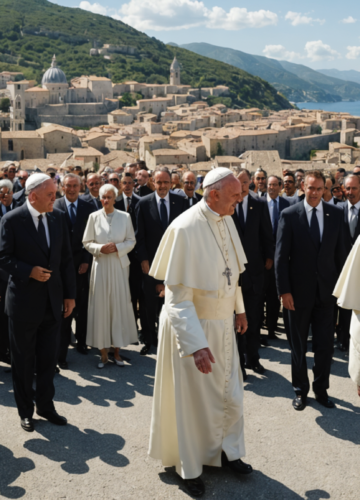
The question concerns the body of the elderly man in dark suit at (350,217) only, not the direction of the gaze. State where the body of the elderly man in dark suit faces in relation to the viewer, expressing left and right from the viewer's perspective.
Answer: facing the viewer

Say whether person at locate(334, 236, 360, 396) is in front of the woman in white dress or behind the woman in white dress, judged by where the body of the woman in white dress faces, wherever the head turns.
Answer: in front

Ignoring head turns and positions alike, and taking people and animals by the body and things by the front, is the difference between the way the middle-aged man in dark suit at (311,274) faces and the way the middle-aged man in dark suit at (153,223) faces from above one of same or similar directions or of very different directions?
same or similar directions

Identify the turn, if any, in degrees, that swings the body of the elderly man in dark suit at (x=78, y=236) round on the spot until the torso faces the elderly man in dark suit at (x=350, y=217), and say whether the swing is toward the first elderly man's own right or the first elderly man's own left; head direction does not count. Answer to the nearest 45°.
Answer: approximately 90° to the first elderly man's own left

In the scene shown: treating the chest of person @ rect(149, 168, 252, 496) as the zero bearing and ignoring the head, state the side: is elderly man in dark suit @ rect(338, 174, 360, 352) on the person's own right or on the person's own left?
on the person's own left

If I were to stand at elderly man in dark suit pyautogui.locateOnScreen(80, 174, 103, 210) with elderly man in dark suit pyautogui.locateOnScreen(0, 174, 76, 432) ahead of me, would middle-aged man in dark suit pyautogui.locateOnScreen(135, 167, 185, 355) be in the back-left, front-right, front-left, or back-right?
front-left

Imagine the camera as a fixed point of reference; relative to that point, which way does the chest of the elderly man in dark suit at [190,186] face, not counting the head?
toward the camera

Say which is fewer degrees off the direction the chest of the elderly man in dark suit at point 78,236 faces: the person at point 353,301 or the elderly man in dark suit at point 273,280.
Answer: the person

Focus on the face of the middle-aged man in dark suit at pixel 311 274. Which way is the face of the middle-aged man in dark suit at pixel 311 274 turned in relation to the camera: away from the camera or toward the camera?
toward the camera

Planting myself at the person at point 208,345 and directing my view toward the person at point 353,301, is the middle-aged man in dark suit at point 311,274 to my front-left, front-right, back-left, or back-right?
front-left

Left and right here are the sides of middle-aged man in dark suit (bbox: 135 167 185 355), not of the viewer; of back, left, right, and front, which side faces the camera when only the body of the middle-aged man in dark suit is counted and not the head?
front

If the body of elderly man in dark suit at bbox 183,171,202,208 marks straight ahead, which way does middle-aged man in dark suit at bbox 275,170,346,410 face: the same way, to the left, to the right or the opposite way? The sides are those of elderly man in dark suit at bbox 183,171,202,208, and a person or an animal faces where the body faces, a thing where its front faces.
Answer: the same way
